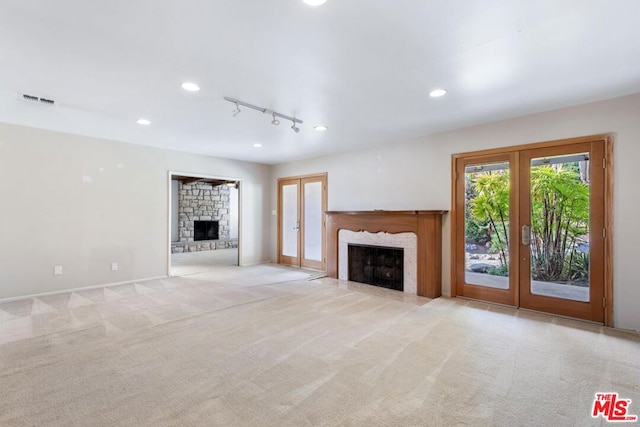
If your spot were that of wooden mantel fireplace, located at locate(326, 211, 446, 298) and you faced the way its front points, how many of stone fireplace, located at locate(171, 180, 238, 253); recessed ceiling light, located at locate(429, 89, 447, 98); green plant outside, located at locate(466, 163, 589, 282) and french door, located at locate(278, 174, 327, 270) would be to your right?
2

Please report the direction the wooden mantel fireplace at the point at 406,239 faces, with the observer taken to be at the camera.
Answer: facing the viewer and to the left of the viewer

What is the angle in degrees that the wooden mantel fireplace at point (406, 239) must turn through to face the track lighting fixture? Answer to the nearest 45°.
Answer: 0° — it already faces it

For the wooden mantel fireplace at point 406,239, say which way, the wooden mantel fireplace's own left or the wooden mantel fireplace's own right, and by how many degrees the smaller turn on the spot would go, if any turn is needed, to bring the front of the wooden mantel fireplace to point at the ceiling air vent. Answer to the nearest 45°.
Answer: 0° — it already faces it

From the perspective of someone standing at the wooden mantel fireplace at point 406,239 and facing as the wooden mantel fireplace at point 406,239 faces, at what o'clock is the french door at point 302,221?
The french door is roughly at 3 o'clock from the wooden mantel fireplace.

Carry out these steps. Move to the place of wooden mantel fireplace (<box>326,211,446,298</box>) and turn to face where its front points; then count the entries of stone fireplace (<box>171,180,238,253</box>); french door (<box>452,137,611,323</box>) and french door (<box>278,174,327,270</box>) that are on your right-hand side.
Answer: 2

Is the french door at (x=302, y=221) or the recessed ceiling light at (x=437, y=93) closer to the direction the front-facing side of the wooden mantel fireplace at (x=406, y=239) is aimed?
the recessed ceiling light

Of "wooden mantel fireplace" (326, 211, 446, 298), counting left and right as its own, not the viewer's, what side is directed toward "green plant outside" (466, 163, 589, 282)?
left

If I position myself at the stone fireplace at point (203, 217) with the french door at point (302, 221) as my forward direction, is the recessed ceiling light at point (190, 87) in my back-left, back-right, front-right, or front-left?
front-right

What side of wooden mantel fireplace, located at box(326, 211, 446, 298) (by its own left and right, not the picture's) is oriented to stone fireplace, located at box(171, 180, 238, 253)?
right

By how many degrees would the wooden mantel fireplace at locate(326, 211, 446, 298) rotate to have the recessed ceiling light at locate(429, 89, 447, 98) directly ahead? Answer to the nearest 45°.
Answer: approximately 45° to its left

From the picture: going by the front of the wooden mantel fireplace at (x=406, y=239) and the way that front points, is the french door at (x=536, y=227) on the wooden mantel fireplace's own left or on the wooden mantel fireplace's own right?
on the wooden mantel fireplace's own left

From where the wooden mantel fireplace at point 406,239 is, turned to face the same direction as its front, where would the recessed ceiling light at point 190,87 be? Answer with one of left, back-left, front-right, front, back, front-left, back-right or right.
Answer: front

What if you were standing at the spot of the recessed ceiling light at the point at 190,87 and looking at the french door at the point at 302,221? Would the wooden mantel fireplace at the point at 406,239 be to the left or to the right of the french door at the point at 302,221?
right
